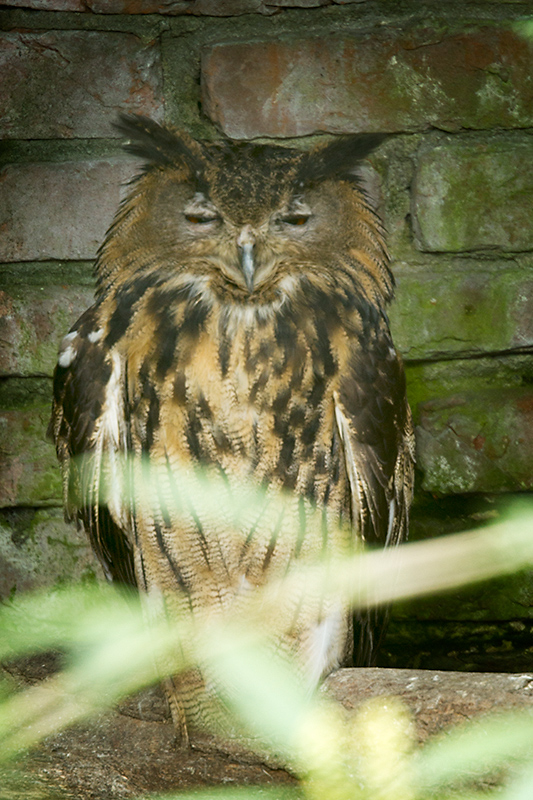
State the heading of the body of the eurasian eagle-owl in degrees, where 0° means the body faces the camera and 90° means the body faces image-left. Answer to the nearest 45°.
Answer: approximately 0°
